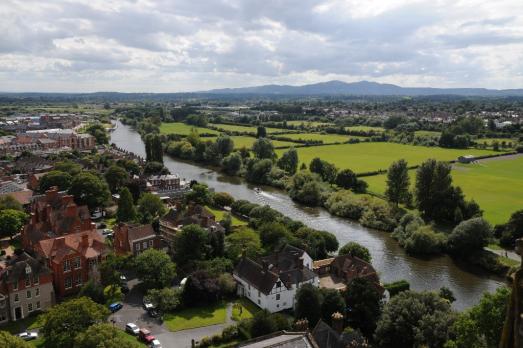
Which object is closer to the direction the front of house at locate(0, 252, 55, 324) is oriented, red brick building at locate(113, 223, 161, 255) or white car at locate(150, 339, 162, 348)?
the white car

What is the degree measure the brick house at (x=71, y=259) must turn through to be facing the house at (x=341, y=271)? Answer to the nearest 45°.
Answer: approximately 45° to its left

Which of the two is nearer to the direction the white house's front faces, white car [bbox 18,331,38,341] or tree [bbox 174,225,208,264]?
the white car

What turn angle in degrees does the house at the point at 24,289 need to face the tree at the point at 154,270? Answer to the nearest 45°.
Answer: approximately 45° to its left

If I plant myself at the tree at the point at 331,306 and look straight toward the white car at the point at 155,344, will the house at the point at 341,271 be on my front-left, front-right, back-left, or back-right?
back-right

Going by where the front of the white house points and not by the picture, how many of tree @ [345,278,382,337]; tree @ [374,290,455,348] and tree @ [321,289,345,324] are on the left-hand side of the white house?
3

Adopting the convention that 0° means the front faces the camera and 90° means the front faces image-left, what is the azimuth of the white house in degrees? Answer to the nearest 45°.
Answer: approximately 45°
